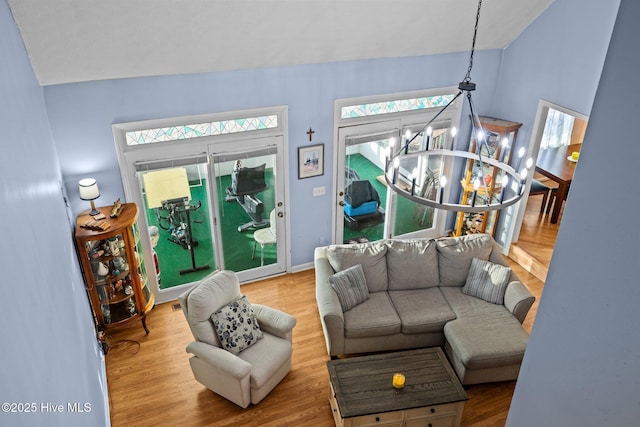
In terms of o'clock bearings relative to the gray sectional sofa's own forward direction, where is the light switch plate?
The light switch plate is roughly at 4 o'clock from the gray sectional sofa.

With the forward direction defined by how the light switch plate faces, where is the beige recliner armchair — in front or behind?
in front

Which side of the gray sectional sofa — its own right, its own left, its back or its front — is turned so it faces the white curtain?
back

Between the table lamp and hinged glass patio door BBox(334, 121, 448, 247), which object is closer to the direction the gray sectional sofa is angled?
the table lamp

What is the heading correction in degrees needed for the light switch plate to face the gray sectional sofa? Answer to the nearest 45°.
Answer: approximately 45° to its left

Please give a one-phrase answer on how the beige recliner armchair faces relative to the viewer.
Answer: facing the viewer and to the right of the viewer

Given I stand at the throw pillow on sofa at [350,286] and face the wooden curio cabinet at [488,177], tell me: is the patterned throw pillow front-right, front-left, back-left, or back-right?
back-left

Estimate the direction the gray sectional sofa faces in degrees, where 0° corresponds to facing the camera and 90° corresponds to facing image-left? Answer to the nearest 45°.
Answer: approximately 0°

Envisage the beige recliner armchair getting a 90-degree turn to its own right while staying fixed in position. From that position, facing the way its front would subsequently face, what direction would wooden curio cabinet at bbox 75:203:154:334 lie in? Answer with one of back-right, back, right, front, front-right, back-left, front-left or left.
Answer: right

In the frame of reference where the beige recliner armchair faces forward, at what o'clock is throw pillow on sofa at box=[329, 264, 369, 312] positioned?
The throw pillow on sofa is roughly at 10 o'clock from the beige recliner armchair.

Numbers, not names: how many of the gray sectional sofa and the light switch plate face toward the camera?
2
